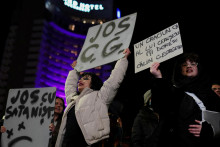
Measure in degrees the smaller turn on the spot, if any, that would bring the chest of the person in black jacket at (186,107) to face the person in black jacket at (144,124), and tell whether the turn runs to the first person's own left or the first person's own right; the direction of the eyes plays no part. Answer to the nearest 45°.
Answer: approximately 135° to the first person's own right

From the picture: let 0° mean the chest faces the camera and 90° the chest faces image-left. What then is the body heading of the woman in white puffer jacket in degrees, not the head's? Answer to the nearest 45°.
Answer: approximately 45°

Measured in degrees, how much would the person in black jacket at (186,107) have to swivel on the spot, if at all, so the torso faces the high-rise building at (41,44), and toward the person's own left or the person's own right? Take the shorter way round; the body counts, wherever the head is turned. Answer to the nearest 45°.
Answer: approximately 135° to the person's own right

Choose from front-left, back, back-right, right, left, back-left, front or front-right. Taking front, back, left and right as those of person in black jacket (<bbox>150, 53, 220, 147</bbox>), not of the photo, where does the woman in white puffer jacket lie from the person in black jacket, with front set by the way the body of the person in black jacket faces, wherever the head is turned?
right

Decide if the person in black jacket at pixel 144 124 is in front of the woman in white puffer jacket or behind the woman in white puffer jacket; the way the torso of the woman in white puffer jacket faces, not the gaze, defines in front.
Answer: behind

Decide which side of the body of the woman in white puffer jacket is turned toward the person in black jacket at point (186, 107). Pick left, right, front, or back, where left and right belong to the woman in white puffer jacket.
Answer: left

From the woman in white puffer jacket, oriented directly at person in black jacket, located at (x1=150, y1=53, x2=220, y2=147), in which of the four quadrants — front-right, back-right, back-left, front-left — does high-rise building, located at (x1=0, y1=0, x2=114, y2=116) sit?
back-left

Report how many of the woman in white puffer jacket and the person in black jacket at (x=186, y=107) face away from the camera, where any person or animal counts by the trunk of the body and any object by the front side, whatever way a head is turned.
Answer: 0

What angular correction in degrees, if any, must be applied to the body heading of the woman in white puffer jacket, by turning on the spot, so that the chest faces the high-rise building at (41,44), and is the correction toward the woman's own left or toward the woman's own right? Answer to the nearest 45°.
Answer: approximately 135° to the woman's own right
